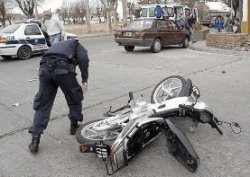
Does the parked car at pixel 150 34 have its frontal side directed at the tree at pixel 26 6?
no

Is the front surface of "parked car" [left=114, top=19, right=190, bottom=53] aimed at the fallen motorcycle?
no

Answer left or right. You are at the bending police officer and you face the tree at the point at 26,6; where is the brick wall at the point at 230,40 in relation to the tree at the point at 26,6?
right

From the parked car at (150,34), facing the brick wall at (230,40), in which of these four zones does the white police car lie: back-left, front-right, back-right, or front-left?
back-right

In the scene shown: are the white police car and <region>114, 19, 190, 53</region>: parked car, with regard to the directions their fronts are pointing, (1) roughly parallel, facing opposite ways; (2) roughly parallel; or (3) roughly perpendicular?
roughly parallel

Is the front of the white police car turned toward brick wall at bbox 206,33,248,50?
no

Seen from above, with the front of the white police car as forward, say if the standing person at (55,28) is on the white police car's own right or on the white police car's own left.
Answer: on the white police car's own right
